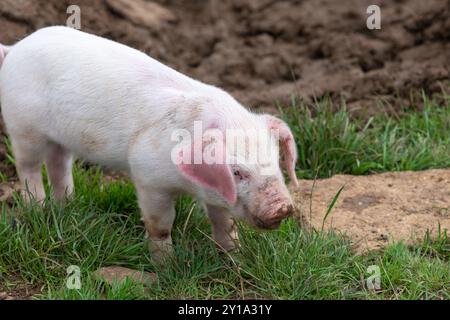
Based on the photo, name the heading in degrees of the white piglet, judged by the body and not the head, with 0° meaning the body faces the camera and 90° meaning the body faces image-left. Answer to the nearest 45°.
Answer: approximately 315°
